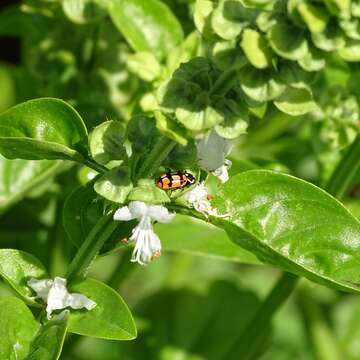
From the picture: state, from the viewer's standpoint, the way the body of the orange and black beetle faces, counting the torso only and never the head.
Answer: to the viewer's right
